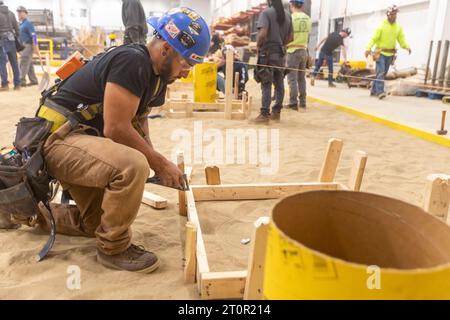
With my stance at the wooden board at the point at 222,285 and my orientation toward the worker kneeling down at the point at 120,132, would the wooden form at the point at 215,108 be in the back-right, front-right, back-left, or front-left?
front-right

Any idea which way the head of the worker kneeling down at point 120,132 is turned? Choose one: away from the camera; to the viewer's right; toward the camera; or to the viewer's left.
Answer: to the viewer's right

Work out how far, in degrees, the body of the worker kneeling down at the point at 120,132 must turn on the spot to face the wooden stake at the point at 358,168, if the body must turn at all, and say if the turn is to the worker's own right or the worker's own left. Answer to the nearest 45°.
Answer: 0° — they already face it

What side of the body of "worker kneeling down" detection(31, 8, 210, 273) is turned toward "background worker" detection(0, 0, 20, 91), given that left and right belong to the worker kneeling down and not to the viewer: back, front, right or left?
left

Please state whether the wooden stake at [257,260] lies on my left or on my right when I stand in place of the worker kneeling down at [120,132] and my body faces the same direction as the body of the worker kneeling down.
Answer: on my right

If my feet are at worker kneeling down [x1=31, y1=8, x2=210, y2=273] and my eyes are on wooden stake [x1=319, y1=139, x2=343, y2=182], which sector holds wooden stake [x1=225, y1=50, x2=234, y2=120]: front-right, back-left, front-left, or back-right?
front-left

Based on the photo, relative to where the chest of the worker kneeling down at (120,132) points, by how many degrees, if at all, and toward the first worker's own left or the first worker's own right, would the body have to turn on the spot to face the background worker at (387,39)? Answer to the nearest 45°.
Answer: approximately 45° to the first worker's own left

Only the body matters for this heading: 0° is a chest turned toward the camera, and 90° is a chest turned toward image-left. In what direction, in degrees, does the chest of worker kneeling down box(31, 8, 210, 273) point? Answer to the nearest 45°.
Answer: approximately 270°

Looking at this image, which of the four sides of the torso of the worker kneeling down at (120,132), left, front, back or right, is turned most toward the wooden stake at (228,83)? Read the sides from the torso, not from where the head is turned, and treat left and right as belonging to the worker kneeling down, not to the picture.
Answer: left

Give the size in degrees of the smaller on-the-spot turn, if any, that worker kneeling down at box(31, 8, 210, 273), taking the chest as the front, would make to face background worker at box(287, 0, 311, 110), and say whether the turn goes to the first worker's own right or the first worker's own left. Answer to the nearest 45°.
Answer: approximately 45° to the first worker's own left

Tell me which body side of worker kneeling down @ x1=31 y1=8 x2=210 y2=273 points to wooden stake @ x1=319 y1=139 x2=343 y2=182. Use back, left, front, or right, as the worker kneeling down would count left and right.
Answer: front

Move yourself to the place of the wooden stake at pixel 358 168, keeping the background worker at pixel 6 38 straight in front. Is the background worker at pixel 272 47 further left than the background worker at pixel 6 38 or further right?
right

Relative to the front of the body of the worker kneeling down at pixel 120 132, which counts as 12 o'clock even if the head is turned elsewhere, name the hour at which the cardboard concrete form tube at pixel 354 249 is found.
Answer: The cardboard concrete form tube is roughly at 2 o'clock from the worker kneeling down.
